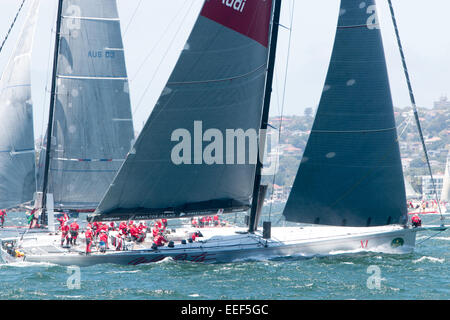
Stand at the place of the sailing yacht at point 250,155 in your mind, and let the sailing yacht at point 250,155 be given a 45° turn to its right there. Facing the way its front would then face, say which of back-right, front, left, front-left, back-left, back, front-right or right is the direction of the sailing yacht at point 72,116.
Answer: back

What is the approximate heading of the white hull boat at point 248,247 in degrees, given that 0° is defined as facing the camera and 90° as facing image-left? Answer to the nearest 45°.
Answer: approximately 270°

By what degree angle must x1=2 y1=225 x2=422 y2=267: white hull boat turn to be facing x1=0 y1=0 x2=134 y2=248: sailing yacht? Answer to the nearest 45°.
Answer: approximately 135° to its left

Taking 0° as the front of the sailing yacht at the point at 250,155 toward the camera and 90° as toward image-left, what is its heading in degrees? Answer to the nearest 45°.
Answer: approximately 270°
